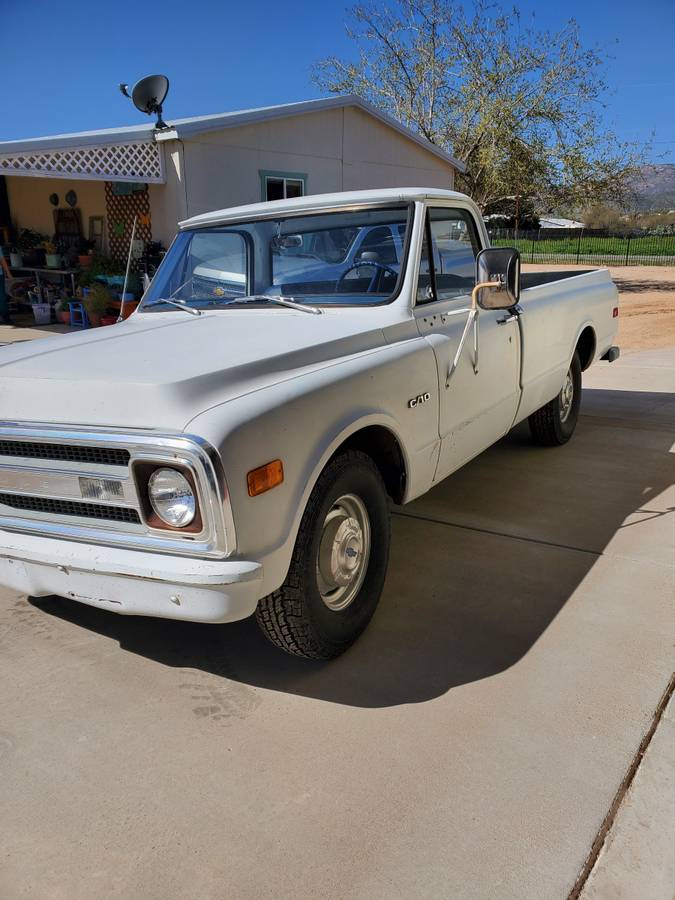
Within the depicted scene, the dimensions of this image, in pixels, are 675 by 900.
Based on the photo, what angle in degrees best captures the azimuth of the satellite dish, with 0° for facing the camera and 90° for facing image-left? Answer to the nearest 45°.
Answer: approximately 135°

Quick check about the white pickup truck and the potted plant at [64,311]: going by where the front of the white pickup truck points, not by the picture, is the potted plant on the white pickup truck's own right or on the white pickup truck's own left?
on the white pickup truck's own right

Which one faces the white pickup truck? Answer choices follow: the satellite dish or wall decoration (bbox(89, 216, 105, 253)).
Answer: the wall decoration

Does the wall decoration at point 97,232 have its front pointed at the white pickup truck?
yes

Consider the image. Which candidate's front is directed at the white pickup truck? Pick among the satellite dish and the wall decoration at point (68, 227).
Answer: the wall decoration

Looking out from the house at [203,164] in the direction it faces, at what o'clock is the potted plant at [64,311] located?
The potted plant is roughly at 2 o'clock from the house.

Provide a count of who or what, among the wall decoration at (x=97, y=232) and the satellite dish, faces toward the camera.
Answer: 1

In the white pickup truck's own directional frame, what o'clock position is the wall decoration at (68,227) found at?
The wall decoration is roughly at 4 o'clock from the white pickup truck.

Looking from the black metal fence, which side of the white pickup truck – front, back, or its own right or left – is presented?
back

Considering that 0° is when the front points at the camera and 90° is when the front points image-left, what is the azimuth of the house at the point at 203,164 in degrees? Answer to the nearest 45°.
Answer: approximately 45°

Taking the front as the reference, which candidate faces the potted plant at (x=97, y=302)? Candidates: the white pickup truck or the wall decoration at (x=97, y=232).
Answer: the wall decoration
